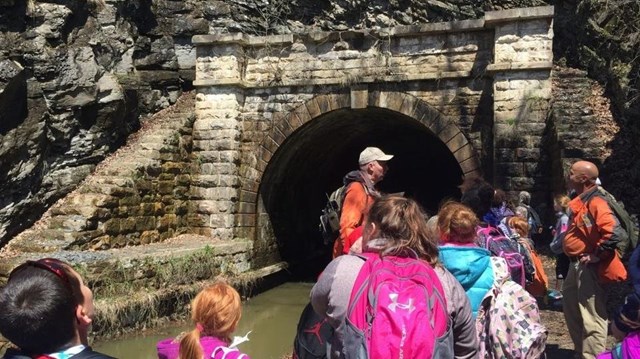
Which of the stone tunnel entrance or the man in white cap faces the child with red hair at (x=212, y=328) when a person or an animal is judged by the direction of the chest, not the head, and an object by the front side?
the stone tunnel entrance

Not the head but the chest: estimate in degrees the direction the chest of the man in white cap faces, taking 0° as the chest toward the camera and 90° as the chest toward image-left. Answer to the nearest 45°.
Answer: approximately 270°

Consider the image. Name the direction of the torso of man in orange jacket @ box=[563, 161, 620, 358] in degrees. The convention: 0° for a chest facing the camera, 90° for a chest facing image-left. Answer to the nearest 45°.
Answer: approximately 90°

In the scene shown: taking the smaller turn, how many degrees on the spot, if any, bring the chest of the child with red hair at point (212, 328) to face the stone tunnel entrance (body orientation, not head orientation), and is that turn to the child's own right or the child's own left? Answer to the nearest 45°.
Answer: approximately 45° to the child's own left

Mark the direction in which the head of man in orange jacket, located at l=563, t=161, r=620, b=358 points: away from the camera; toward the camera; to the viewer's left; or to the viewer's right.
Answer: to the viewer's left

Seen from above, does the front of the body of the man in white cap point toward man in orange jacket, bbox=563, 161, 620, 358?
yes

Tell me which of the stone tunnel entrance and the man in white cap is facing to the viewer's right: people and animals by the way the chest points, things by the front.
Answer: the man in white cap

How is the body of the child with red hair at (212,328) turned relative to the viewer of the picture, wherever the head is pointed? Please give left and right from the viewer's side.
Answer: facing away from the viewer and to the right of the viewer

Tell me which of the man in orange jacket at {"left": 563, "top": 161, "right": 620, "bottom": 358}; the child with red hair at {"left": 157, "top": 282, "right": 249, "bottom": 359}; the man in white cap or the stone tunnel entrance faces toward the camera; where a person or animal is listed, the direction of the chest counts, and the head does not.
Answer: the stone tunnel entrance

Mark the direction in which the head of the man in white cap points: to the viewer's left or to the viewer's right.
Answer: to the viewer's right
